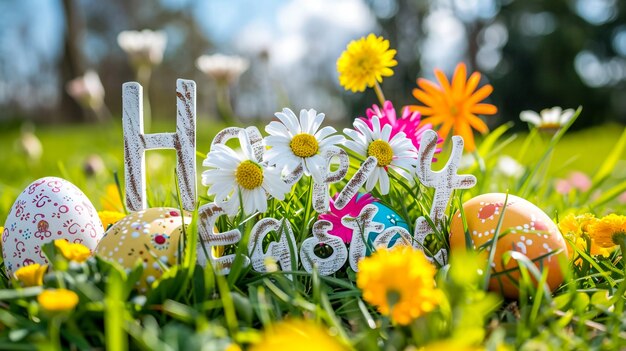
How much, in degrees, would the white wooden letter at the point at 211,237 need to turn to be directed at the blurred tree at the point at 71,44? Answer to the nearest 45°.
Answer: approximately 180°

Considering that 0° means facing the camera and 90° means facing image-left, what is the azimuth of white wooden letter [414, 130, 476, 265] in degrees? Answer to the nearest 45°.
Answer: approximately 0°

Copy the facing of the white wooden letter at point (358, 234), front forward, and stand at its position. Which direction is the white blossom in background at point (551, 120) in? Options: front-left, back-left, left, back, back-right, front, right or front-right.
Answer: back-left

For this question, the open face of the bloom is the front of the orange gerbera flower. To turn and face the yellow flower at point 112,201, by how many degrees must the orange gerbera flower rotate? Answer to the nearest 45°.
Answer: approximately 90° to its right
